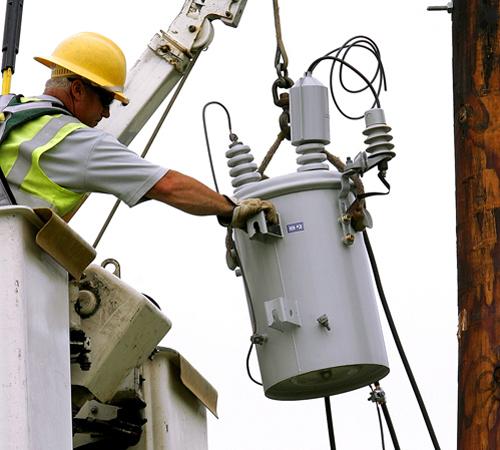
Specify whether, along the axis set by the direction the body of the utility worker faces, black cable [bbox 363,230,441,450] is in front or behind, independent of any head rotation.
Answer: in front

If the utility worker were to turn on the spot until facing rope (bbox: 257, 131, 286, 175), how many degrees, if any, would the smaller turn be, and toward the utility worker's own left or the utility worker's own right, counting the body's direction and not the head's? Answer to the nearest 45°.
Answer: approximately 45° to the utility worker's own left

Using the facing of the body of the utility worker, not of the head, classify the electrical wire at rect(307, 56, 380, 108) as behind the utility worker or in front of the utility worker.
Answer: in front

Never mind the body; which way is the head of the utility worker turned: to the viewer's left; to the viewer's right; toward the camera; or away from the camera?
to the viewer's right

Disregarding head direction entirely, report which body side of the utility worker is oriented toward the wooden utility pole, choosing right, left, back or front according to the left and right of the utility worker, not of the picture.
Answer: front

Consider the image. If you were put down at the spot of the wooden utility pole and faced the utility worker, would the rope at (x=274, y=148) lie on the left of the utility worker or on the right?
right

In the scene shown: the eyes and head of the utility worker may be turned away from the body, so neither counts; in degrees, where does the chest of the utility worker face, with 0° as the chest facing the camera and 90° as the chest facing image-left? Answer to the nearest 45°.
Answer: approximately 270°
